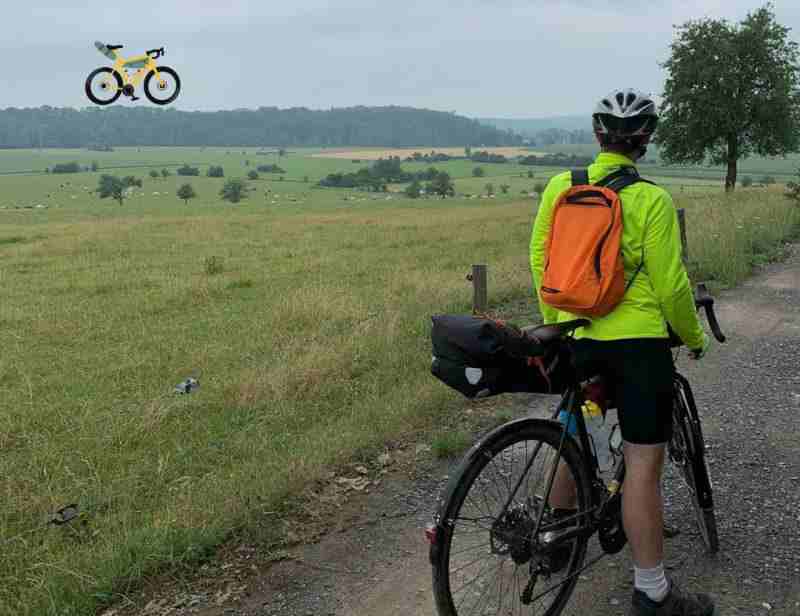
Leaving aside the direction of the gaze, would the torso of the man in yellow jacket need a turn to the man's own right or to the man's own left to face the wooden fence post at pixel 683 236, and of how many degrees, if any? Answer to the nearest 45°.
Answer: approximately 45° to the man's own left

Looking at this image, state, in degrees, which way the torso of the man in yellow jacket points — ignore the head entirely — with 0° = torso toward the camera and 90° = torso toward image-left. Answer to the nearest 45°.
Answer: approximately 225°

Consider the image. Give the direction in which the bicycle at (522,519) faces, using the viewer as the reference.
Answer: facing away from the viewer and to the right of the viewer

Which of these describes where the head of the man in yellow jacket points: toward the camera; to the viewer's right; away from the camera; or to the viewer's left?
away from the camera

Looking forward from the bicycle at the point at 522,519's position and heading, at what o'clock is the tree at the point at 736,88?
The tree is roughly at 11 o'clock from the bicycle.
